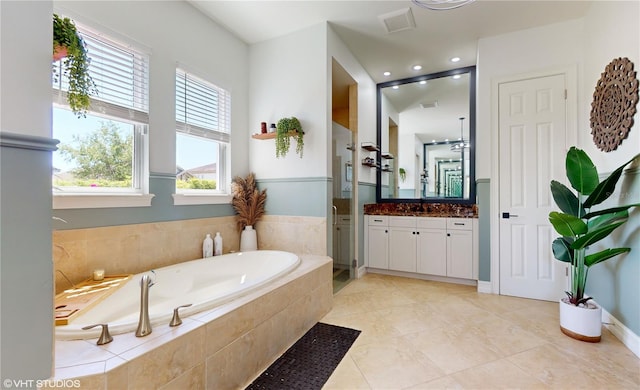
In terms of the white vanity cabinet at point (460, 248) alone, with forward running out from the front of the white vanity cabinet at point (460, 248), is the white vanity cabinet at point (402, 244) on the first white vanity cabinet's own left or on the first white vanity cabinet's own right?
on the first white vanity cabinet's own right

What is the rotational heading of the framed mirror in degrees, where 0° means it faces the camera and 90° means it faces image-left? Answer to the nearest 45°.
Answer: approximately 0°

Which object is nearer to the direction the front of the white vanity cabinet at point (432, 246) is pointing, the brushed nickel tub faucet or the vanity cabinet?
the brushed nickel tub faucet

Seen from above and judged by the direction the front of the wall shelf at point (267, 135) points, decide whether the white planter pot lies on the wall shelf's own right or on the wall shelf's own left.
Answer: on the wall shelf's own left

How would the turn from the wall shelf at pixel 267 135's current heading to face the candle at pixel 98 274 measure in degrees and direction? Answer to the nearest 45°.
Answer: approximately 45° to its right

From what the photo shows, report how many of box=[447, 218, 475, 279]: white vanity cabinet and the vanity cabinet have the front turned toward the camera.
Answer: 2

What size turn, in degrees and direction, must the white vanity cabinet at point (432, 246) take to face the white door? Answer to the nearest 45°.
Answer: approximately 90° to its left
